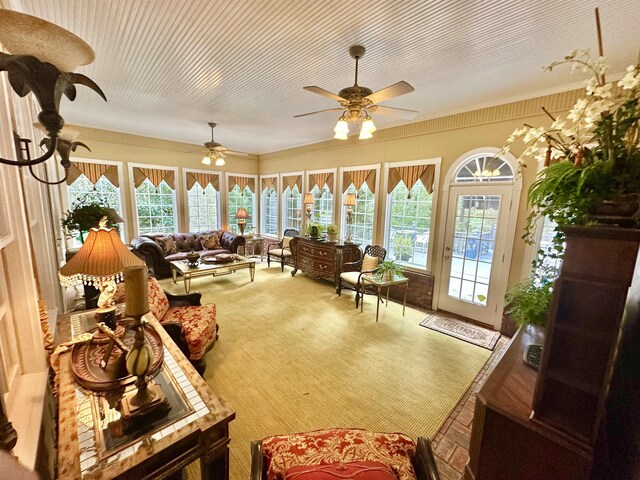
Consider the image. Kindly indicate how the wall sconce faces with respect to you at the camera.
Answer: facing to the right of the viewer

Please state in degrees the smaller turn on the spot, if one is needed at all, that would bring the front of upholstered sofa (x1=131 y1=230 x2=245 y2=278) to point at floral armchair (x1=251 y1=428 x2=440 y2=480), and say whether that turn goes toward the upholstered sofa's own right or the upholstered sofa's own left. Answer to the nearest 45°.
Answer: approximately 45° to the upholstered sofa's own right

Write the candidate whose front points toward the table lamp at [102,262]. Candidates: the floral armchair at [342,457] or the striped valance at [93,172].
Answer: the striped valance

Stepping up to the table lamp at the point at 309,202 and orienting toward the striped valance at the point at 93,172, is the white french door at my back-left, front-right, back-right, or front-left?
back-left

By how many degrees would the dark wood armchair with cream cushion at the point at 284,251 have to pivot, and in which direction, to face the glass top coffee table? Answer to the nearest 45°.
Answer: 0° — it already faces it

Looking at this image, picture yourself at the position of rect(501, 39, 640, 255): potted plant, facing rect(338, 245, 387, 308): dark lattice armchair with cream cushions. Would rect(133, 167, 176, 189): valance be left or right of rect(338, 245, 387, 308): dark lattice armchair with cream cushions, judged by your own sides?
left

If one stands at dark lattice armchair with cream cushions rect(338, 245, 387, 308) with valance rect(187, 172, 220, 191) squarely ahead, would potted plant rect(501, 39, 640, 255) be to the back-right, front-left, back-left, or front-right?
back-left

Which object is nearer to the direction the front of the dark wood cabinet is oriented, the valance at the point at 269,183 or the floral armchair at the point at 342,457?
the floral armchair

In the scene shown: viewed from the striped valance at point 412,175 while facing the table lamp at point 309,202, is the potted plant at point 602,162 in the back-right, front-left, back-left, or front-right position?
back-left

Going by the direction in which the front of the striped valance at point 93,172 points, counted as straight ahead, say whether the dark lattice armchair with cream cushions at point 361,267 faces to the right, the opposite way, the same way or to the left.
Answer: to the right

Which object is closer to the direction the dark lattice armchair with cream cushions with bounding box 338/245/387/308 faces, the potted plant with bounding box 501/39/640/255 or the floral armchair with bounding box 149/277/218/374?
the floral armchair

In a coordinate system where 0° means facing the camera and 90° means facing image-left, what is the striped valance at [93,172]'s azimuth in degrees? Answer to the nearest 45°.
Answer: approximately 0°
